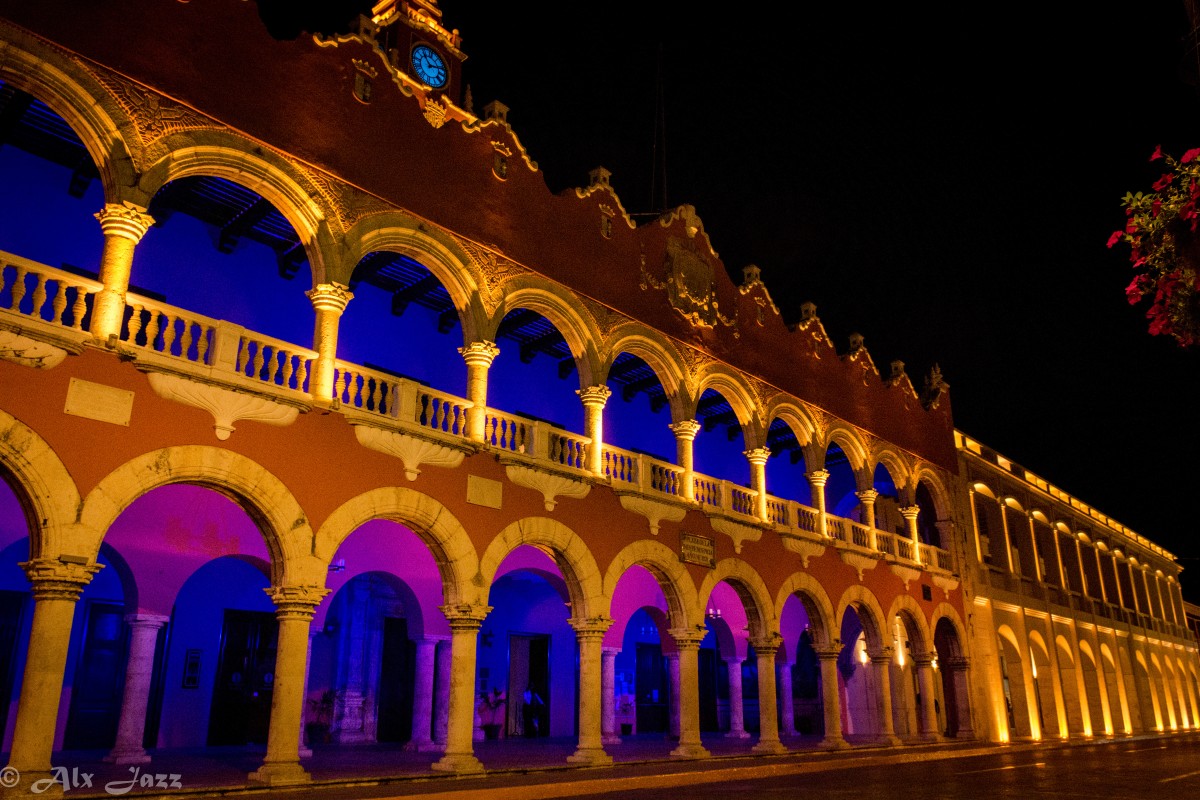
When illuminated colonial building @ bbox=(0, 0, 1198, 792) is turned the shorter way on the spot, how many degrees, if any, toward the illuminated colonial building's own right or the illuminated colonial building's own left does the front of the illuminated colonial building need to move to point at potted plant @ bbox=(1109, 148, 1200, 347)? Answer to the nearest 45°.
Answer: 0° — it already faces it

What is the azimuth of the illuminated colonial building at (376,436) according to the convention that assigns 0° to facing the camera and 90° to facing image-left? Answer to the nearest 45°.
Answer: approximately 315°
